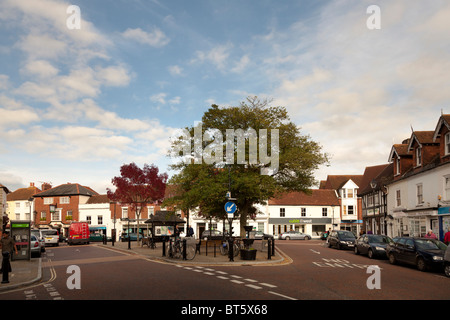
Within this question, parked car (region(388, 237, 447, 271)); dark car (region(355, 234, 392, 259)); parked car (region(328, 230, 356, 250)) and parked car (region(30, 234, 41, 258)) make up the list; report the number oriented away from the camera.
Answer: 1

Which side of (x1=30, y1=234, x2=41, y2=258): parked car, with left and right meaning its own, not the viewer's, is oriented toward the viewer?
back

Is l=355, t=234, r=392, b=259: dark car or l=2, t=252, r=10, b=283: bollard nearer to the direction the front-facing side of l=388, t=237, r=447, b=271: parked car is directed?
the bollard

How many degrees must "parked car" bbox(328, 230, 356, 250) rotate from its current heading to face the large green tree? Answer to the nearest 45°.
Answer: approximately 90° to its right

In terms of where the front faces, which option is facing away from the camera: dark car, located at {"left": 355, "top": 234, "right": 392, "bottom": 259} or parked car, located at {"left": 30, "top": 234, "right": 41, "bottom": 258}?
the parked car

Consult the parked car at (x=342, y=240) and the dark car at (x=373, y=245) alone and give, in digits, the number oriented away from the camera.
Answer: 0

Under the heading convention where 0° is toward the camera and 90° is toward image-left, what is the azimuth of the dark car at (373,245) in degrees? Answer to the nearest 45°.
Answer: approximately 315°

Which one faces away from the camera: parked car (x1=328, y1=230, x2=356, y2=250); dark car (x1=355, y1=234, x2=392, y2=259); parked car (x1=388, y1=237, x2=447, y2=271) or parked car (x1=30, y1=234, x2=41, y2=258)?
parked car (x1=30, y1=234, x2=41, y2=258)

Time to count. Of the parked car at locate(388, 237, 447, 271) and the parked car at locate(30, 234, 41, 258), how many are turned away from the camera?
1
